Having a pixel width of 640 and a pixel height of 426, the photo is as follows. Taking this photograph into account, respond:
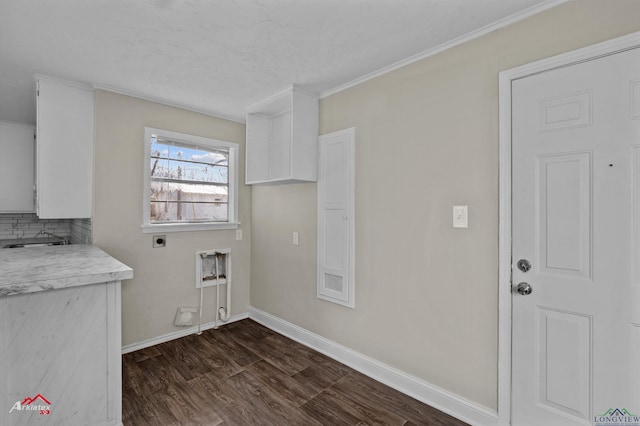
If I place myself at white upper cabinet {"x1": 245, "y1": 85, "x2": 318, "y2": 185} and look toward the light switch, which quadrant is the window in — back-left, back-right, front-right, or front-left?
back-right

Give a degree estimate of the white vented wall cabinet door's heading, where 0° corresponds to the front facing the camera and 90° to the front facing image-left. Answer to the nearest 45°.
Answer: approximately 45°

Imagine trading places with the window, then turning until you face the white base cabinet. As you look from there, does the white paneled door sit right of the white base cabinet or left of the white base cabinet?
left
